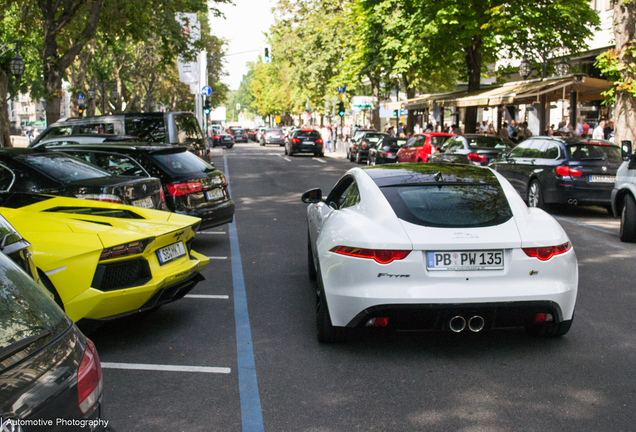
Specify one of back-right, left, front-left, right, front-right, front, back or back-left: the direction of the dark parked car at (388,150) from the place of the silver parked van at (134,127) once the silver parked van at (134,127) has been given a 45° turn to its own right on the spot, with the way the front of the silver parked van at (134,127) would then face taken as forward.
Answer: front-right

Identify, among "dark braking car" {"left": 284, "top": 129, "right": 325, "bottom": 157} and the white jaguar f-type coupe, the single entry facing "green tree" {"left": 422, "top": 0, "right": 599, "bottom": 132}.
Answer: the white jaguar f-type coupe

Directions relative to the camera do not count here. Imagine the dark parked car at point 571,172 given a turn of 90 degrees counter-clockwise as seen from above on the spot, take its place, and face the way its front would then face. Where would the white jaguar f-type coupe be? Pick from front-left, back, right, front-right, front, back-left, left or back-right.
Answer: front-left

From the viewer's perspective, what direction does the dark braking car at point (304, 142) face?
away from the camera

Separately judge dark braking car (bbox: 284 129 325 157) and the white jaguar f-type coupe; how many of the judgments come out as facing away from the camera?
2

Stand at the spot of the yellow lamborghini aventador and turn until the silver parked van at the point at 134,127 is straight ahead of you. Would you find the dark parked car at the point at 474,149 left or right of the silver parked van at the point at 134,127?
right

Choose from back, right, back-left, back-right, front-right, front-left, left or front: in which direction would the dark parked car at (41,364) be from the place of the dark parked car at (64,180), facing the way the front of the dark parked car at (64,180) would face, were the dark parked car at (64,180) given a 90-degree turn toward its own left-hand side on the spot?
front-left

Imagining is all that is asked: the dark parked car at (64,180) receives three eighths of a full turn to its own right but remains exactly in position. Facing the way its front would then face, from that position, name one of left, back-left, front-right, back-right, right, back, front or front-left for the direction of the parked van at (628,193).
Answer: front

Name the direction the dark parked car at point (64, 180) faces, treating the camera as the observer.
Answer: facing away from the viewer and to the left of the viewer

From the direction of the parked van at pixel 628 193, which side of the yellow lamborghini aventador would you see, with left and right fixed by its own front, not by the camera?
right

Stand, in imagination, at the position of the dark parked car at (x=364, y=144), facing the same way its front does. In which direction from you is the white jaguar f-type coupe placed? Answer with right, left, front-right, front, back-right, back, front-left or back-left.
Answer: back-left

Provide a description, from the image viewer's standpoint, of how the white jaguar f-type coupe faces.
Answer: facing away from the viewer

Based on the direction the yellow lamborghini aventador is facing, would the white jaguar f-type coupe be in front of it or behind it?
behind

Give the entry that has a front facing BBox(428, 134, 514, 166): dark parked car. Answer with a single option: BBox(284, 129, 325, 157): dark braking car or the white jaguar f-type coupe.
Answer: the white jaguar f-type coupe

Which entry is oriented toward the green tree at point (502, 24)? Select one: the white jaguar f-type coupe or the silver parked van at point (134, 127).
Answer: the white jaguar f-type coupe
